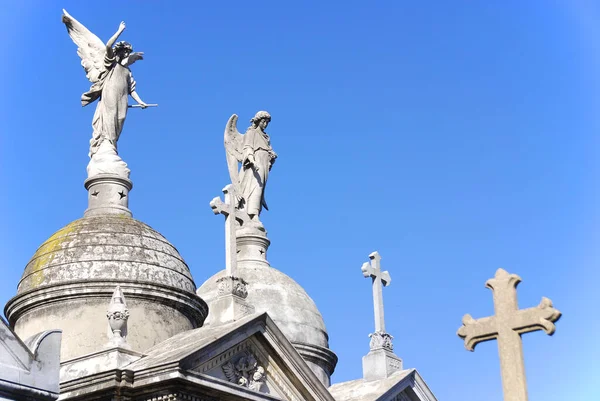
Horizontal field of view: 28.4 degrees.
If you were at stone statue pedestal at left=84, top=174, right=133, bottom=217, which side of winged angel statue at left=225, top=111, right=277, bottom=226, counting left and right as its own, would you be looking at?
right

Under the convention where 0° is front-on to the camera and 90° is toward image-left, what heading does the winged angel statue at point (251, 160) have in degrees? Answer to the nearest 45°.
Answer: approximately 315°

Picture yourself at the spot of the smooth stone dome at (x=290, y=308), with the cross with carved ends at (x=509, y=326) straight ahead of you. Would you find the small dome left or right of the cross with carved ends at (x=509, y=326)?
right

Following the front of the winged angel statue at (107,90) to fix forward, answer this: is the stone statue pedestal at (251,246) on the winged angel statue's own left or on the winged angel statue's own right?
on the winged angel statue's own left

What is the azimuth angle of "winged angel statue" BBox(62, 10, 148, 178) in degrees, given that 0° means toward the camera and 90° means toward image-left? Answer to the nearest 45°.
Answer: approximately 315°
